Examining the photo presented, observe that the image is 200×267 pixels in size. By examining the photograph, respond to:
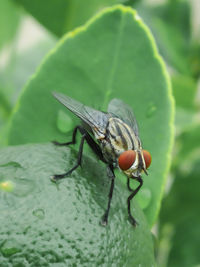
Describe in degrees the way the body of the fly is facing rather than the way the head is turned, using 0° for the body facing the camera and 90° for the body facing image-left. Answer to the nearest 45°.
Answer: approximately 315°
